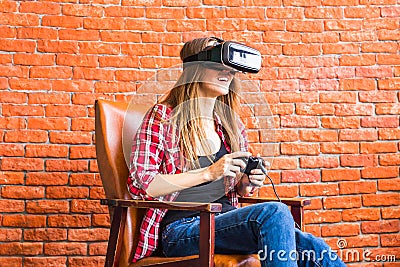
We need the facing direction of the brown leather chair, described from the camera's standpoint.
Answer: facing the viewer and to the right of the viewer
